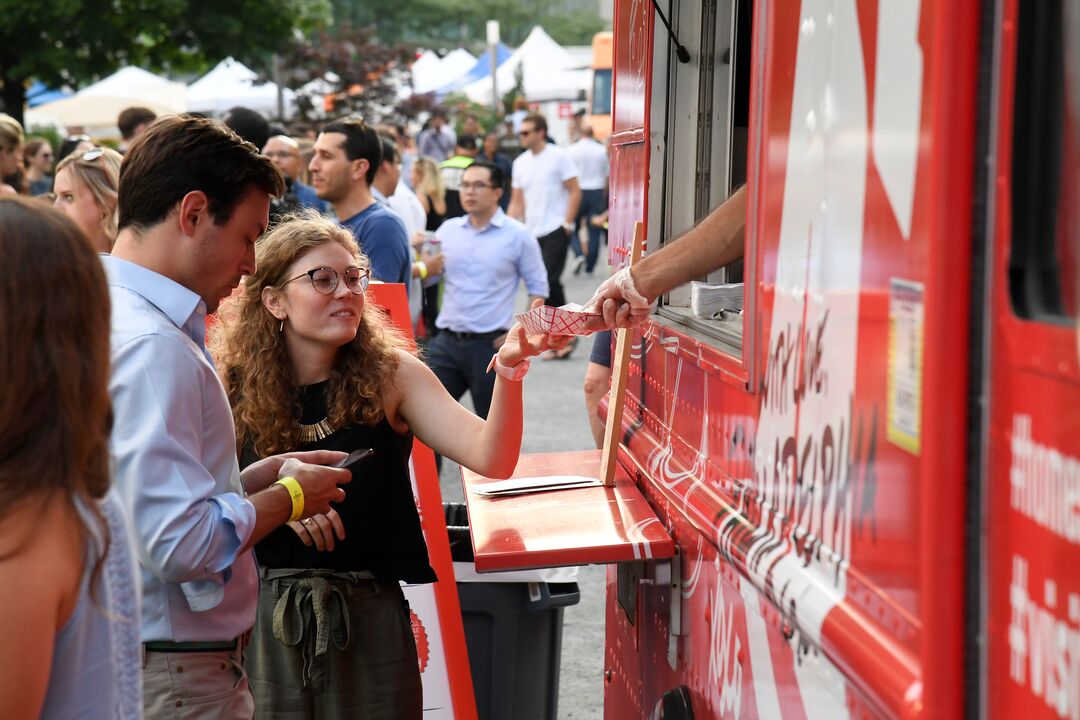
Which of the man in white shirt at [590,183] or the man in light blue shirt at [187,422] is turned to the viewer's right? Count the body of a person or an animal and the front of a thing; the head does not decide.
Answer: the man in light blue shirt

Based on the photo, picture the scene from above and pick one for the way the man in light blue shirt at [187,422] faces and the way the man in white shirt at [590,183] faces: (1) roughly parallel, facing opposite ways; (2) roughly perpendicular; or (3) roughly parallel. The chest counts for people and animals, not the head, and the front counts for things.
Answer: roughly perpendicular

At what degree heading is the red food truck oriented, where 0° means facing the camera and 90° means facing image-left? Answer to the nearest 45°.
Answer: approximately 315°

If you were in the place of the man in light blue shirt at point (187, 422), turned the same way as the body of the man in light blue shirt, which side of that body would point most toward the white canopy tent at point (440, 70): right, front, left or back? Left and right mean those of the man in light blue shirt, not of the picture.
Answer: left

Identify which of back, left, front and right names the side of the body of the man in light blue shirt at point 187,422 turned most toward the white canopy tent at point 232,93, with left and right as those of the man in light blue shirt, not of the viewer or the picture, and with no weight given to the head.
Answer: left

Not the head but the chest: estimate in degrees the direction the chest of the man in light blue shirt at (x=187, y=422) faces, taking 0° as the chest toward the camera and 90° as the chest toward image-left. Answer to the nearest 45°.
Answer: approximately 270°
